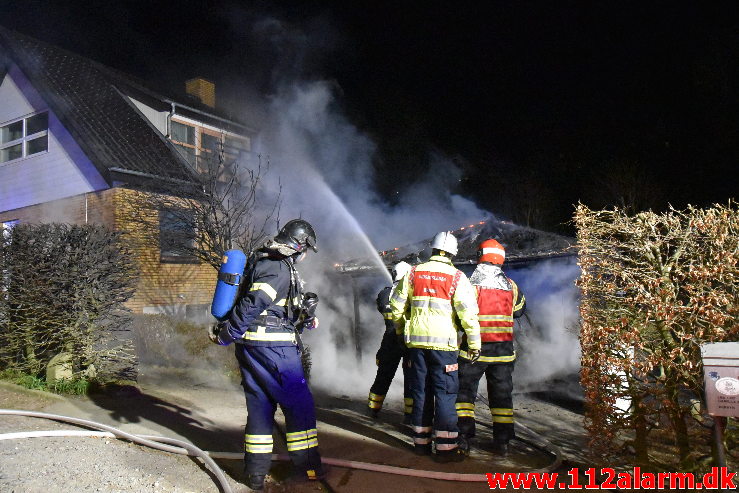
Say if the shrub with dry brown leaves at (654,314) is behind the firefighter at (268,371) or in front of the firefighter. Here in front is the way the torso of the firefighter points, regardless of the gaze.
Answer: in front

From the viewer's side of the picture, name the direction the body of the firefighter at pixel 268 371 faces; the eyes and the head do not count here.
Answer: to the viewer's right

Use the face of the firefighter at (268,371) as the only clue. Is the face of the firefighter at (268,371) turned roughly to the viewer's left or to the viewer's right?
to the viewer's right

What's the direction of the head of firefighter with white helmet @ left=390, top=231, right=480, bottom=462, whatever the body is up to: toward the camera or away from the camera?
away from the camera

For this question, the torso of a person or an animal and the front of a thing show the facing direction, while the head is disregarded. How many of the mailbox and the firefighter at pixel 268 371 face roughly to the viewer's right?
1

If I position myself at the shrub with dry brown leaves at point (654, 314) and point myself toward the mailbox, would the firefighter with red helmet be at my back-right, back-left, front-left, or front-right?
back-right

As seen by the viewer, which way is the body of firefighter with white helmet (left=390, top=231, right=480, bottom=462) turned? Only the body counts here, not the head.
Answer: away from the camera

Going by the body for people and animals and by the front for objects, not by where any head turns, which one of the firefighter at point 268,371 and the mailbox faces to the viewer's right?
the firefighter

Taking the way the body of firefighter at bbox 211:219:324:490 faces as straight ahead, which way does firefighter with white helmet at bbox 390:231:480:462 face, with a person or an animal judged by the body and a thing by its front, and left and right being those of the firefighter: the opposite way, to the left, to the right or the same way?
to the left
